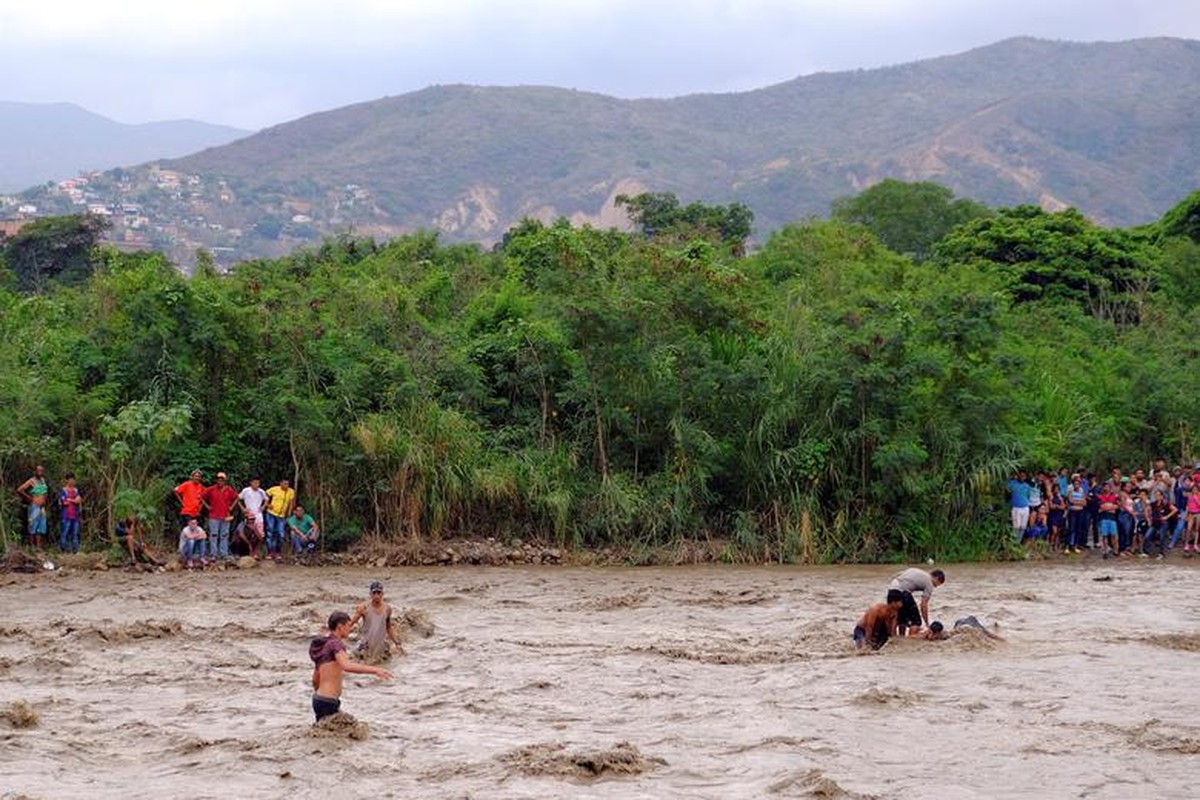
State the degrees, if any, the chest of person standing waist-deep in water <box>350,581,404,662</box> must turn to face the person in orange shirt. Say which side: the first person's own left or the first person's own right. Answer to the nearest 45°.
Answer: approximately 180°

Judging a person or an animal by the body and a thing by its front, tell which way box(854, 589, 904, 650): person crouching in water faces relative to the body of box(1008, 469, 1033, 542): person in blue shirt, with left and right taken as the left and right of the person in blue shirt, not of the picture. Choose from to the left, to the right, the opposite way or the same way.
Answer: to the left

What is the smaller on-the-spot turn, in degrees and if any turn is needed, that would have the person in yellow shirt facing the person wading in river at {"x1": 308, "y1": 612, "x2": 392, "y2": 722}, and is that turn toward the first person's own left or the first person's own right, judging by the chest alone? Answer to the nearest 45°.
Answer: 0° — they already face them

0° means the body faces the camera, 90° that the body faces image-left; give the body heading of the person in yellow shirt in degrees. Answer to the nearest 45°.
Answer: approximately 0°

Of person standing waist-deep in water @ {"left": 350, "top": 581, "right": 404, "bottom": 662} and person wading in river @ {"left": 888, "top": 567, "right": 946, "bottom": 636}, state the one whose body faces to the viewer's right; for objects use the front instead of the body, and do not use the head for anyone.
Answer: the person wading in river

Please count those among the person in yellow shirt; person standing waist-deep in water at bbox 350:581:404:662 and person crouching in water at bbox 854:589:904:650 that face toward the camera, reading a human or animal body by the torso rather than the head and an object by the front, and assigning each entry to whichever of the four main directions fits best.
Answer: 2

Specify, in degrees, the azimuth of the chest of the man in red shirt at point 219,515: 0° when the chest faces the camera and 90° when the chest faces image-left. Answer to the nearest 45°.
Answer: approximately 0°

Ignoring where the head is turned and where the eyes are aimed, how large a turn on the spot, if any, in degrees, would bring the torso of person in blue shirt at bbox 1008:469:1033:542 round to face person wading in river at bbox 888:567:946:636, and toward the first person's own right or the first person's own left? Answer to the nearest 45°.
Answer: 0° — they already face them

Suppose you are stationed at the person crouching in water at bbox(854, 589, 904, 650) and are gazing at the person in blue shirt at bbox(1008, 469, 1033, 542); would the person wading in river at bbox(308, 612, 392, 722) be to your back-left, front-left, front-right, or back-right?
back-left

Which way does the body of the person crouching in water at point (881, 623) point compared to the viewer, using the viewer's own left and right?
facing to the right of the viewer
